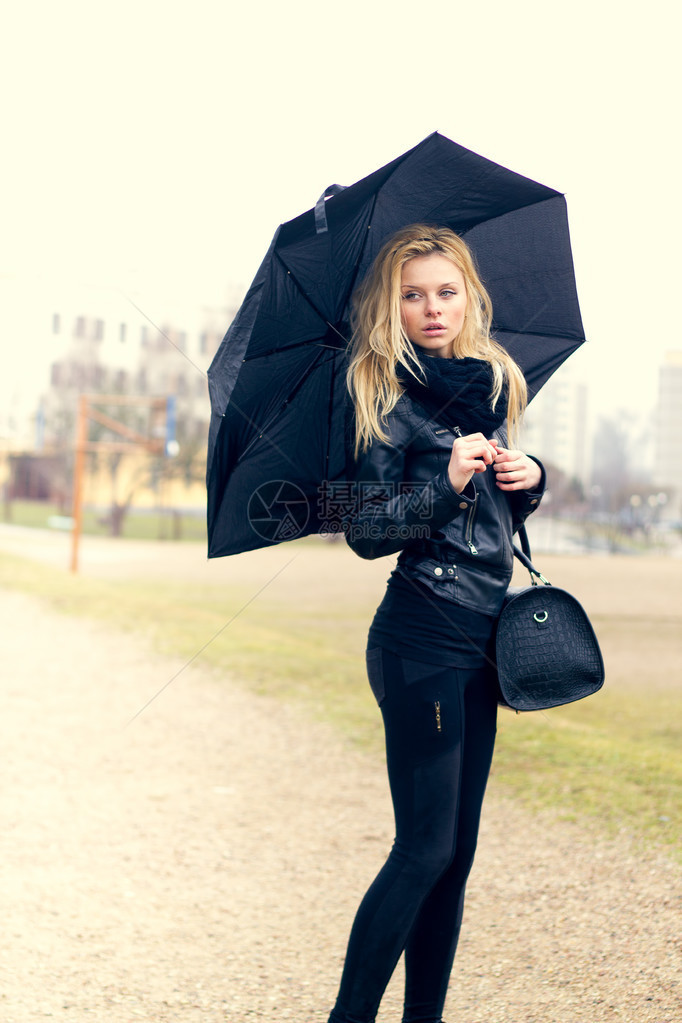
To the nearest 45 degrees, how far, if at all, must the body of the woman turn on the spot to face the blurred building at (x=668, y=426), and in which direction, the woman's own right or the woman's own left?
approximately 135° to the woman's own left

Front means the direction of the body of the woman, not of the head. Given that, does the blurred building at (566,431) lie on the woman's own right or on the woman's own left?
on the woman's own left

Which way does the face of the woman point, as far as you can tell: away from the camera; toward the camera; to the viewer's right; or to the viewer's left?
toward the camera

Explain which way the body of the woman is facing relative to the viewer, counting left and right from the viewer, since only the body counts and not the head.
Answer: facing the viewer and to the right of the viewer
